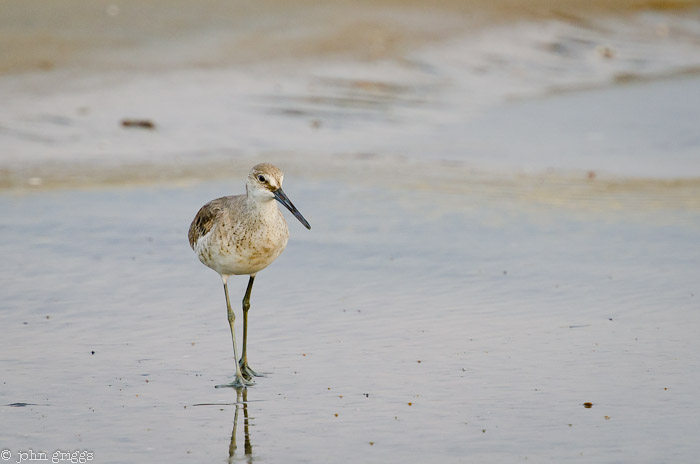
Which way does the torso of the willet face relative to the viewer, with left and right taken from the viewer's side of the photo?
facing the viewer and to the right of the viewer
